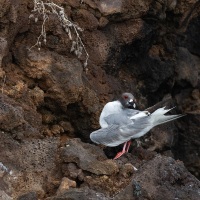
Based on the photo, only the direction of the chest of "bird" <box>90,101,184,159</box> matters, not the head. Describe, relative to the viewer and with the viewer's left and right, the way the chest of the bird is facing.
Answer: facing to the left of the viewer

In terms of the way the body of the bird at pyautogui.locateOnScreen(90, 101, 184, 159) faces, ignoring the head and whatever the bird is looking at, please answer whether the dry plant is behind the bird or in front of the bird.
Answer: in front
